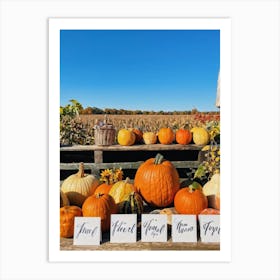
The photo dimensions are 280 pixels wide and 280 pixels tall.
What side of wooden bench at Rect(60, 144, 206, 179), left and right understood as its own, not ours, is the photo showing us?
front
